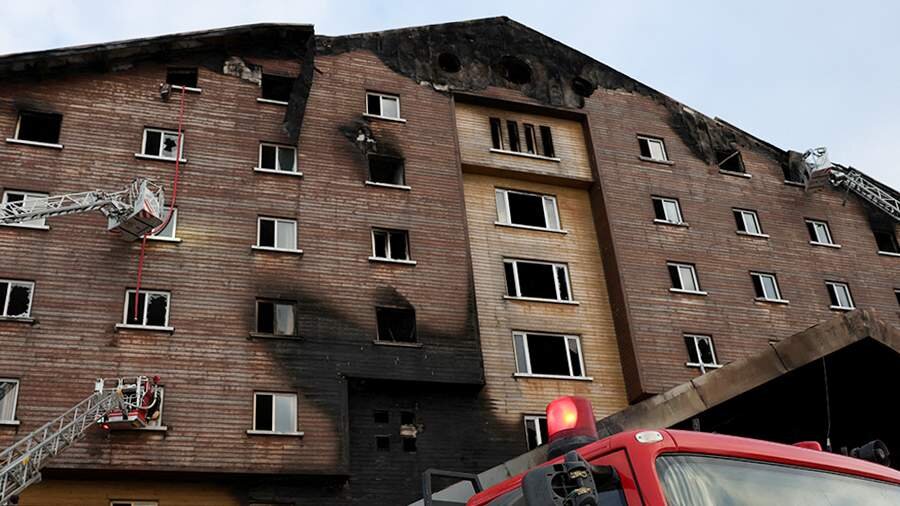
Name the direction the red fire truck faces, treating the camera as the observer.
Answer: facing the viewer and to the right of the viewer

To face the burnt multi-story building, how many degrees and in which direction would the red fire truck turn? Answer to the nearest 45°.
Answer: approximately 180°

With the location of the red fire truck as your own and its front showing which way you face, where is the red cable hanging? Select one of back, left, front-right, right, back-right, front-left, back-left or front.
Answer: back
